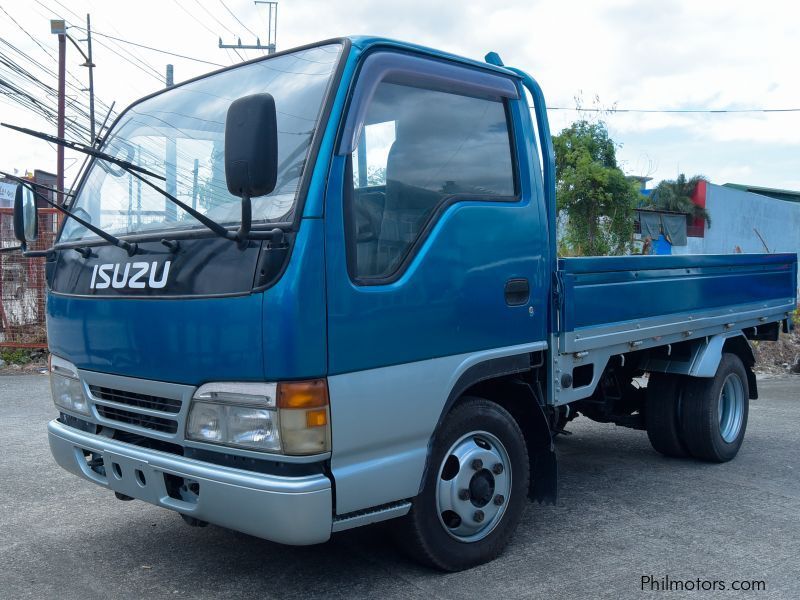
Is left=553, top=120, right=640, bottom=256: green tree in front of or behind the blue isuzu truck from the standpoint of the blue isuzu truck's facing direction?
behind

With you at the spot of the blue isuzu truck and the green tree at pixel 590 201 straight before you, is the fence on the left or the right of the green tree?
left

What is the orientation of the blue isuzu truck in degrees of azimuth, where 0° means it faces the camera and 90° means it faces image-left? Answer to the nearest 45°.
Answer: approximately 45°

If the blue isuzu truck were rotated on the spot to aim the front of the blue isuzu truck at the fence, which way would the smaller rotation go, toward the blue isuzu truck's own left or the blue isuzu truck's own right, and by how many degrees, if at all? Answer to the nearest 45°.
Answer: approximately 90° to the blue isuzu truck's own right
